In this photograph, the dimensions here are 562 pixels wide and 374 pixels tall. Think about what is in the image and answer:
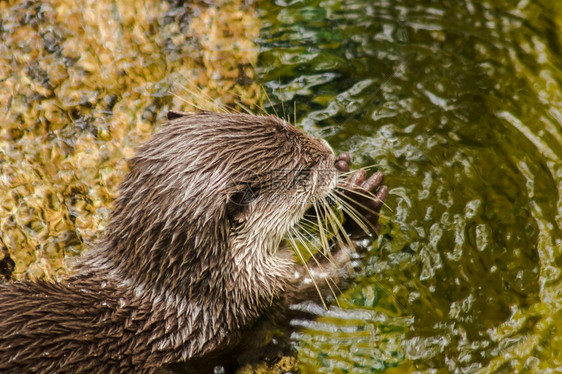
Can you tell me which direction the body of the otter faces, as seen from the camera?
to the viewer's right
